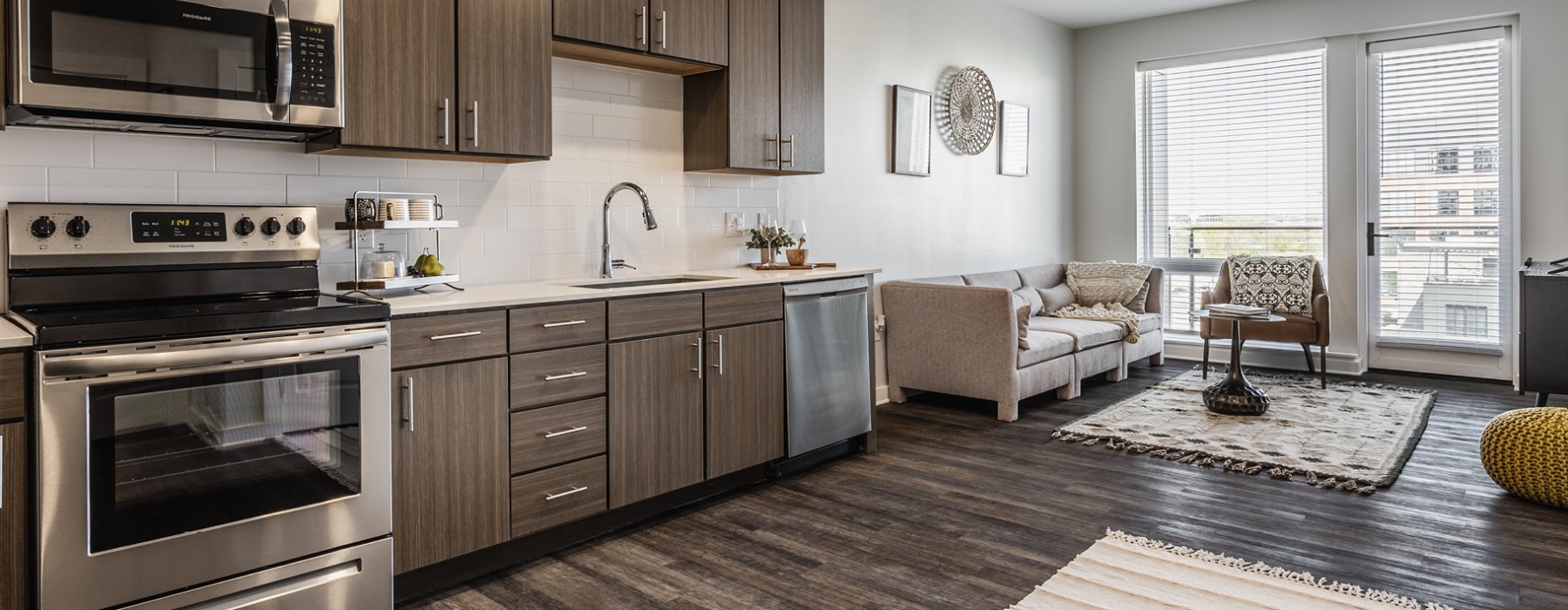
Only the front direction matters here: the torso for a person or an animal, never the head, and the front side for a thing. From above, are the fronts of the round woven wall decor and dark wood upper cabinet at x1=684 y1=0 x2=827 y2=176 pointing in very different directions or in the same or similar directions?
same or similar directions

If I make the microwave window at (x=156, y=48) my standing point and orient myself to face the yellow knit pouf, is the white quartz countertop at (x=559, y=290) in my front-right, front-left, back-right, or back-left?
front-left

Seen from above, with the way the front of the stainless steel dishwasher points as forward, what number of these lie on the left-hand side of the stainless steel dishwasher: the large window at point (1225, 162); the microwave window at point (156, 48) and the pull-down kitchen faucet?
1

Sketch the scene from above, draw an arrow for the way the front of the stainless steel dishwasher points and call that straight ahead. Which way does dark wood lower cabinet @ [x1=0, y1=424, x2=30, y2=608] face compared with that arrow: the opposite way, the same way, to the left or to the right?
the same way

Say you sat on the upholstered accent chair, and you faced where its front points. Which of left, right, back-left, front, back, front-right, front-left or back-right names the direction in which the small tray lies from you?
front-right

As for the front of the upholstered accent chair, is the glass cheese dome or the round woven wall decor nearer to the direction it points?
the glass cheese dome

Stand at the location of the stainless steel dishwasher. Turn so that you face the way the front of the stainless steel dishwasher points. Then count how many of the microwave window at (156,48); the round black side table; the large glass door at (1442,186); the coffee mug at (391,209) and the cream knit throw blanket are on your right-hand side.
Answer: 2

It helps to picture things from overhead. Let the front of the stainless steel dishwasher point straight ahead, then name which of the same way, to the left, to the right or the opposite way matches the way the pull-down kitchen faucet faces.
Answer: the same way

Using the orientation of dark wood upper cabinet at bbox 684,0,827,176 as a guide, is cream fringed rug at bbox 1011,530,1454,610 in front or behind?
in front

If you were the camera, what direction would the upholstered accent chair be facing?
facing the viewer

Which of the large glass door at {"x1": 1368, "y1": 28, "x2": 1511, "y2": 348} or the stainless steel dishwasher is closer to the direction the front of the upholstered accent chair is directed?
the stainless steel dishwasher

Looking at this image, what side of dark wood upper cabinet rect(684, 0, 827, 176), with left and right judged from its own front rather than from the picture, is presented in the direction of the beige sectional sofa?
left

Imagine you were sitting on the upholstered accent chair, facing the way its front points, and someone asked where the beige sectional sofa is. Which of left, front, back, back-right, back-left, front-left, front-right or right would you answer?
front-right

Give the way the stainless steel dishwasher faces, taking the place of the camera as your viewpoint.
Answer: facing the viewer and to the right of the viewer
